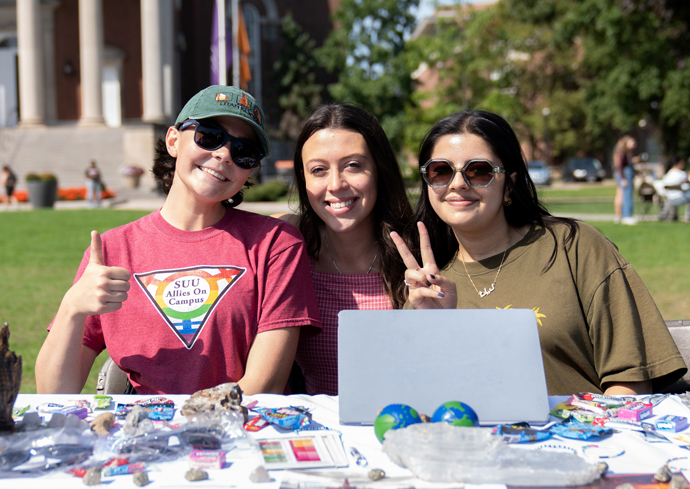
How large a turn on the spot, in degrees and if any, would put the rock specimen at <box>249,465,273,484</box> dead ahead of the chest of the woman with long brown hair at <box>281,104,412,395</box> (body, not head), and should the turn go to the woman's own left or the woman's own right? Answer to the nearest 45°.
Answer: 0° — they already face it

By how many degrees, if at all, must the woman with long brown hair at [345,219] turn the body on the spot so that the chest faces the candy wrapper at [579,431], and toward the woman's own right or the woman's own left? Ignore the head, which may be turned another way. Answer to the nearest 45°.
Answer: approximately 45° to the woman's own left

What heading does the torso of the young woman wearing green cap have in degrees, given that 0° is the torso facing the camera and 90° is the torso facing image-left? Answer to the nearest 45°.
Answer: approximately 0°

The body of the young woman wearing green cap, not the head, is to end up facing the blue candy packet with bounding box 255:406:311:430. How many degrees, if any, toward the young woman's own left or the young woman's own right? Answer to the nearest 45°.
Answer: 0° — they already face it

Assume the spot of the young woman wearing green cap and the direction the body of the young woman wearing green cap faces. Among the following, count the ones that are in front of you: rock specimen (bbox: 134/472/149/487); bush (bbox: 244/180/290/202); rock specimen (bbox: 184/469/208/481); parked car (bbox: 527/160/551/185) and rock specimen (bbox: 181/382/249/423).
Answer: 3

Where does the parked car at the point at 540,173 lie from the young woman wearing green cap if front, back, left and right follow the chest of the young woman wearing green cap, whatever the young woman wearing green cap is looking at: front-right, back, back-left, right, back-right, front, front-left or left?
back-left

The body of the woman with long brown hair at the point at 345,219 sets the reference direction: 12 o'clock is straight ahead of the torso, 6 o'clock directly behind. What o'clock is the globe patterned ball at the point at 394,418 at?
The globe patterned ball is roughly at 12 o'clock from the woman with long brown hair.

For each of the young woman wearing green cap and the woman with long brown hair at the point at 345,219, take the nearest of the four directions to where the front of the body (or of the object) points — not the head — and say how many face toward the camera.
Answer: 2

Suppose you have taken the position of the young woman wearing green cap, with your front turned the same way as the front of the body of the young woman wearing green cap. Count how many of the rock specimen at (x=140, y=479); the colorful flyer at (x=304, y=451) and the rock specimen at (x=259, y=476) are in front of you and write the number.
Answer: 3

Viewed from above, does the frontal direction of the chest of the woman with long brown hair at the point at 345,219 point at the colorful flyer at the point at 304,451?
yes

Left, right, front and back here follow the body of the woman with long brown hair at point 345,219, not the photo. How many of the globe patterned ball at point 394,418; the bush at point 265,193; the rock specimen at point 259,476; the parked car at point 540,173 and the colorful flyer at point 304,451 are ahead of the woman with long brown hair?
3

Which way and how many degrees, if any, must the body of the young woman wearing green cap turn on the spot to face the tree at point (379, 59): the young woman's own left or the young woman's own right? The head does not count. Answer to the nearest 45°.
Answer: approximately 180°

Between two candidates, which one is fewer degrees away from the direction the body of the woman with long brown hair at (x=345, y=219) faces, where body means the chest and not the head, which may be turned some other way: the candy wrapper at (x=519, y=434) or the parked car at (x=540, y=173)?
the candy wrapper
